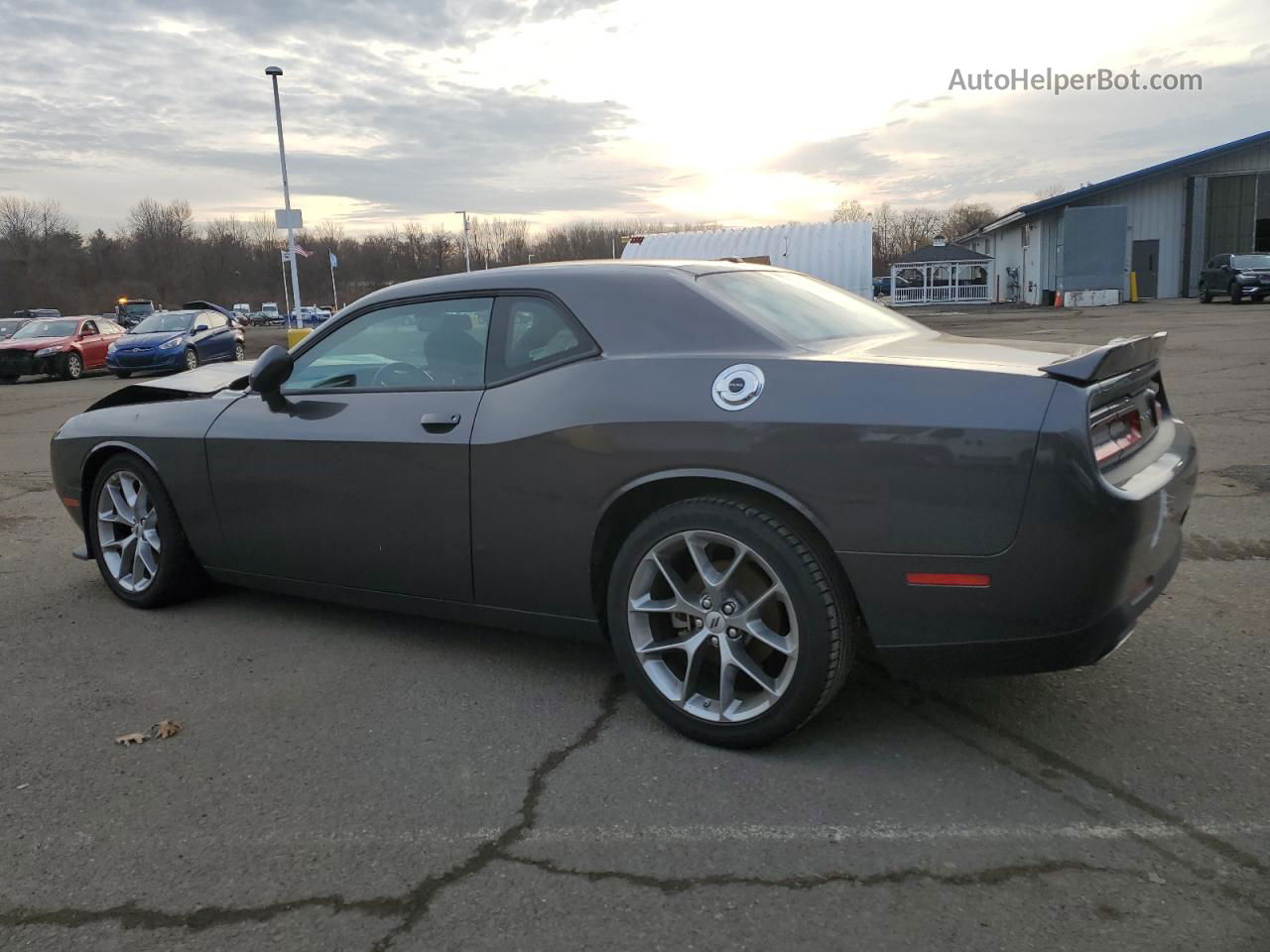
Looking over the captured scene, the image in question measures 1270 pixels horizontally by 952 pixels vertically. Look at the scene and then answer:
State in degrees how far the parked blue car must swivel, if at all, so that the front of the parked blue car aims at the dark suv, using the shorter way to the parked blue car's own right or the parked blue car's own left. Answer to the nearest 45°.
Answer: approximately 135° to the parked blue car's own left

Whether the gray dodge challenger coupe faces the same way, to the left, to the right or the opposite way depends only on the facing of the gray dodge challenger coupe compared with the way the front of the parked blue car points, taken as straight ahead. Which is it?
to the right

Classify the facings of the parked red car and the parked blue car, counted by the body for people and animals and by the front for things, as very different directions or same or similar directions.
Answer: same or similar directions

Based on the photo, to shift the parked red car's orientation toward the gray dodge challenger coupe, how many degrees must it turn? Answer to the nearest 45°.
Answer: approximately 45° to its left

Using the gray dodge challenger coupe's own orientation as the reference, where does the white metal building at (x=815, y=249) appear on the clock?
The white metal building is roughly at 2 o'clock from the gray dodge challenger coupe.

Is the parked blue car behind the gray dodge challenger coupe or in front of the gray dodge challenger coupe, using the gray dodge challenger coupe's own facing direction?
in front

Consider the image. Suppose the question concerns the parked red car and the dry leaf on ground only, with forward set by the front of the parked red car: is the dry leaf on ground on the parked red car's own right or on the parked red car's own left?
on the parked red car's own left

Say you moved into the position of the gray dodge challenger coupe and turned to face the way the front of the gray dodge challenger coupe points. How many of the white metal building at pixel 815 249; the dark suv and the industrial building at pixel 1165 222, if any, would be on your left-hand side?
0

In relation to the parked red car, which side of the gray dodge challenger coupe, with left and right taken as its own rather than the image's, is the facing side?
front

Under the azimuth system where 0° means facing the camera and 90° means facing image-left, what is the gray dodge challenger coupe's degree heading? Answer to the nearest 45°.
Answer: approximately 135°

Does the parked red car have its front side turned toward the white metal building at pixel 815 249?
no

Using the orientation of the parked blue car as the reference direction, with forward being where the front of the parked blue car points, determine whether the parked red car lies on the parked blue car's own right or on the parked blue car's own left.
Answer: on the parked blue car's own right

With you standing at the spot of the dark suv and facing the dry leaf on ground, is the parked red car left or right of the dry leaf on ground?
right

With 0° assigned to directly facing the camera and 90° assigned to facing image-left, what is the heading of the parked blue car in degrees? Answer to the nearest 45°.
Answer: approximately 45°

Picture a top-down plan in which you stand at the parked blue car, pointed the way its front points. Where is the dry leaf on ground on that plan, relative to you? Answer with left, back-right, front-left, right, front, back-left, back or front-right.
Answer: front-left

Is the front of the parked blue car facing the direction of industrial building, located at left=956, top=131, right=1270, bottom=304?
no

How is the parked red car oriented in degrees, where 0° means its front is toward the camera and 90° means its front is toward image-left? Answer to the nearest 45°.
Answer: approximately 45°

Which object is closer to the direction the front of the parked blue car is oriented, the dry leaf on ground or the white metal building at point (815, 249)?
the dry leaf on ground
